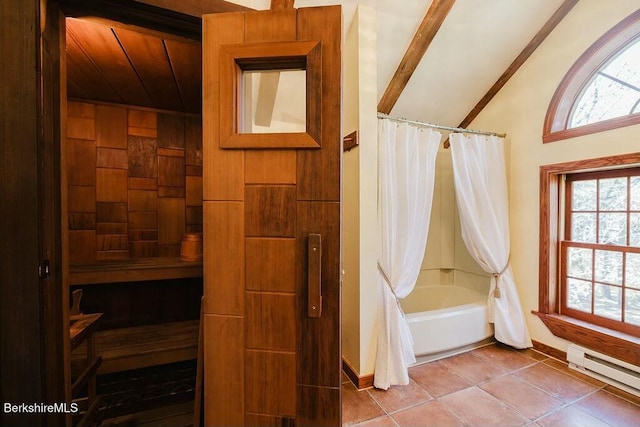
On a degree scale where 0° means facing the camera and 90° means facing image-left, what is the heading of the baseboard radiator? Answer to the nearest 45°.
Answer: approximately 45°

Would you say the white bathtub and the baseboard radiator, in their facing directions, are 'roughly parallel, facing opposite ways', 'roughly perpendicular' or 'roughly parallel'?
roughly perpendicular

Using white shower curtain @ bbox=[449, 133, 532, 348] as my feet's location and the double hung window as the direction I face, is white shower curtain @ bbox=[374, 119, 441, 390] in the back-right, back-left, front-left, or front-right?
back-right

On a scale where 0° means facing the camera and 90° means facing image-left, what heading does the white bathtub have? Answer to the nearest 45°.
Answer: approximately 315°

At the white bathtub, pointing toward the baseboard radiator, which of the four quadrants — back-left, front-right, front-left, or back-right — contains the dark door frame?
back-right

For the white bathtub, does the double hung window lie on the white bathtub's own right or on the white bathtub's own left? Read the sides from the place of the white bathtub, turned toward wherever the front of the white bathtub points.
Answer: on the white bathtub's own left
